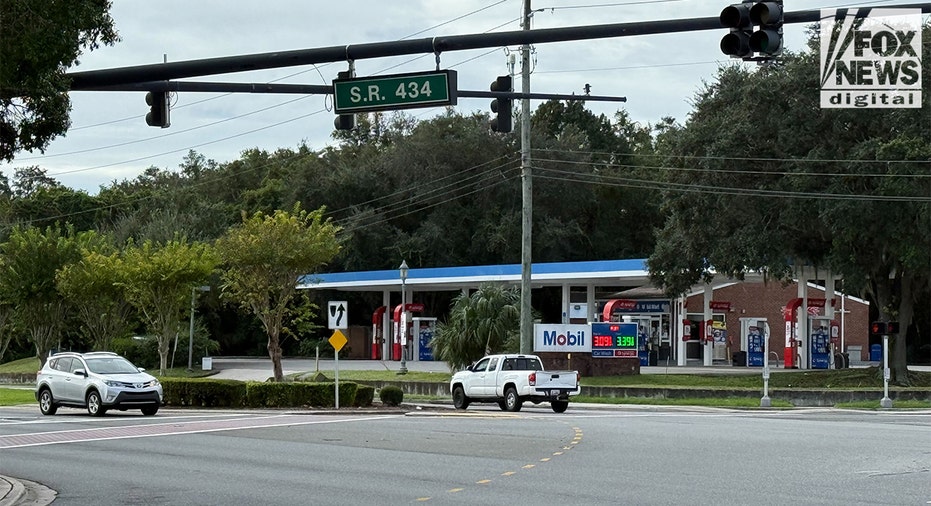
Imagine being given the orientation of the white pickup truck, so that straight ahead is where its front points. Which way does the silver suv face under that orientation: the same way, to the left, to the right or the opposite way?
the opposite way

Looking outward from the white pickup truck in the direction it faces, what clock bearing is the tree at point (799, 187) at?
The tree is roughly at 3 o'clock from the white pickup truck.

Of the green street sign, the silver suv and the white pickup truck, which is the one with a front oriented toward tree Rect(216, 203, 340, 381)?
the white pickup truck

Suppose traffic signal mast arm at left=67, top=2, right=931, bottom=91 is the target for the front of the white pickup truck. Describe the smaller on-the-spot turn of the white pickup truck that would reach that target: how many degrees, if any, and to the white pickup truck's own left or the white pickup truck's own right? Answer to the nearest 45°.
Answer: approximately 135° to the white pickup truck's own left

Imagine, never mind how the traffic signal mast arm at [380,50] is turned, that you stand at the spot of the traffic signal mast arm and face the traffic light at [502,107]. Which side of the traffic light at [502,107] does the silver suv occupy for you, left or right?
left

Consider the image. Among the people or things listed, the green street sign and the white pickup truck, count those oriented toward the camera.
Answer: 1

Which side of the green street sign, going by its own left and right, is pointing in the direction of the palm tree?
back

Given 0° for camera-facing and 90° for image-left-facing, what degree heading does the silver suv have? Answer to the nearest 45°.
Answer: approximately 315°

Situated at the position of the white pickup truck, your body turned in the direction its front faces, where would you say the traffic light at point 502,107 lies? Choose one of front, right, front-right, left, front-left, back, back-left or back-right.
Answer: back-left

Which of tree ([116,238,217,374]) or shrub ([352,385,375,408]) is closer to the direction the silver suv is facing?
the shrub
